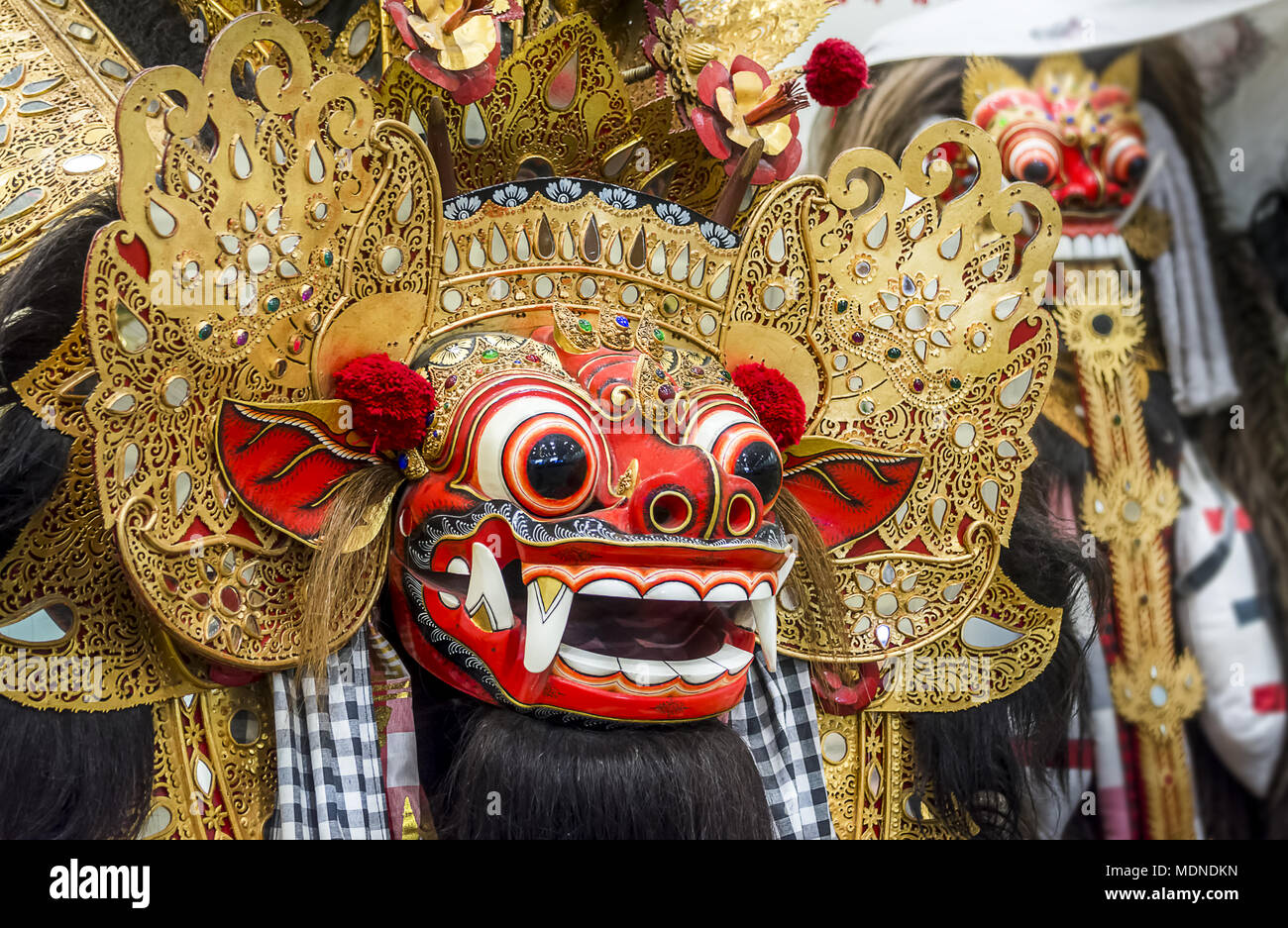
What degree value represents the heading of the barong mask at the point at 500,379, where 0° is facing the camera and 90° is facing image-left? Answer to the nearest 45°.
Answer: approximately 315°

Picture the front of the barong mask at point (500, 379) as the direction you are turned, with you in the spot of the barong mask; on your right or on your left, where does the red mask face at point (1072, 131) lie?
on your left

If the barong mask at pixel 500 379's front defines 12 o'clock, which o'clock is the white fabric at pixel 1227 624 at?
The white fabric is roughly at 9 o'clock from the barong mask.

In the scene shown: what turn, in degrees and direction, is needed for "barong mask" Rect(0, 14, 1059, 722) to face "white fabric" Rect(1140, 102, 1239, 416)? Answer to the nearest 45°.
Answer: approximately 90° to its left
